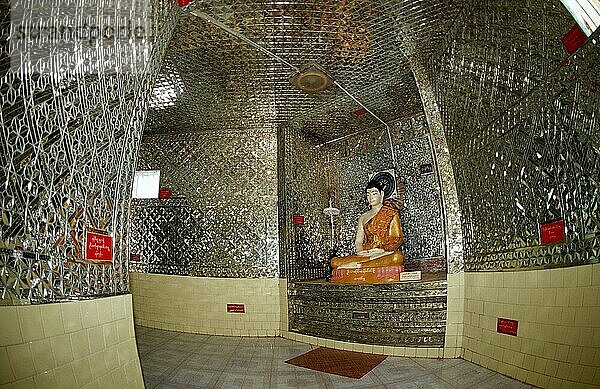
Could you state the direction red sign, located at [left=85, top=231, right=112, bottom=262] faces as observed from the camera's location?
facing the viewer and to the right of the viewer

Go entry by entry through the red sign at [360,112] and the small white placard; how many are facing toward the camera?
2

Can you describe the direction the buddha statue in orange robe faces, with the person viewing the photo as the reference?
facing the viewer and to the left of the viewer

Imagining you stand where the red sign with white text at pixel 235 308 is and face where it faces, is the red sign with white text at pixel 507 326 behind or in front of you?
in front

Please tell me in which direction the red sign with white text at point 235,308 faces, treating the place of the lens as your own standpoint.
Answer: facing the viewer
